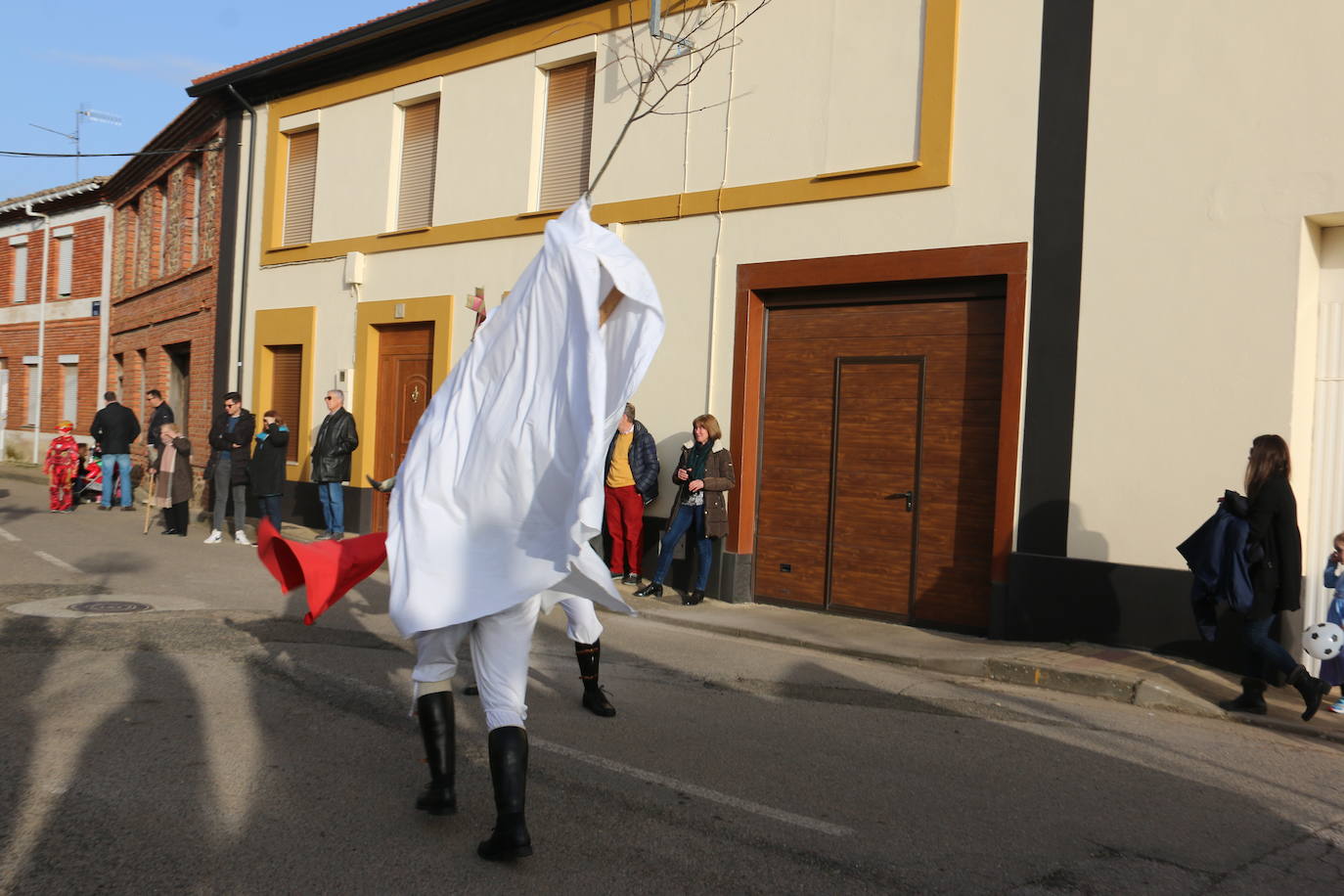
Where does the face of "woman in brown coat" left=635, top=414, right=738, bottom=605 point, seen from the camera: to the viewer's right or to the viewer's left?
to the viewer's left

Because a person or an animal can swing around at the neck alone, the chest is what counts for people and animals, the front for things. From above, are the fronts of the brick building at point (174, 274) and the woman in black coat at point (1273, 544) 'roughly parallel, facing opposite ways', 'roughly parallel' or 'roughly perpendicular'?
roughly perpendicular

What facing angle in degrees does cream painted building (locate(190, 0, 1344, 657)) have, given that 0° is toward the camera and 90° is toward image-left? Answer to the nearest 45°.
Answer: approximately 45°

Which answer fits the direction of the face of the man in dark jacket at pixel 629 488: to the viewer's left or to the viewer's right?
to the viewer's left

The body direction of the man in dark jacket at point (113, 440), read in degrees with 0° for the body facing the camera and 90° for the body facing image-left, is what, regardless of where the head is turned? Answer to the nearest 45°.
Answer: approximately 180°

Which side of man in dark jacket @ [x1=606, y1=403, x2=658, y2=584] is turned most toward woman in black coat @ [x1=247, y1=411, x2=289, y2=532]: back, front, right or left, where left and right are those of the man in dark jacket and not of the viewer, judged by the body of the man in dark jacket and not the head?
right

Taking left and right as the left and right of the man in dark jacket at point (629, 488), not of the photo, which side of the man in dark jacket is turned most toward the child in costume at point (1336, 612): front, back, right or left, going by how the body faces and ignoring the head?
left
